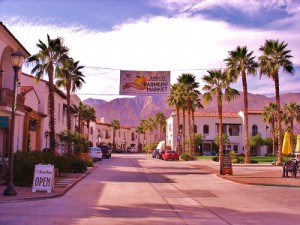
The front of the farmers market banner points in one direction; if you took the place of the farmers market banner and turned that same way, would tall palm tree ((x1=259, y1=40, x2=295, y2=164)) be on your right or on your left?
on your left

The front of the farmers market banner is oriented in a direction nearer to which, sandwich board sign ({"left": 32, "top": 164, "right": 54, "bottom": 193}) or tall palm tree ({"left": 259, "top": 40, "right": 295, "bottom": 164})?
the sandwich board sign

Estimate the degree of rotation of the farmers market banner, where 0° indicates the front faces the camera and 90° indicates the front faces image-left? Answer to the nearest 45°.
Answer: approximately 0°

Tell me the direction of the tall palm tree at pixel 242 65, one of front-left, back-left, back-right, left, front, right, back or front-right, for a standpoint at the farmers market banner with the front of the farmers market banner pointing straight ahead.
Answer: back-left

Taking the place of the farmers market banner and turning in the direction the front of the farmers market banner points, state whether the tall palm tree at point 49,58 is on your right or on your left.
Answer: on your right

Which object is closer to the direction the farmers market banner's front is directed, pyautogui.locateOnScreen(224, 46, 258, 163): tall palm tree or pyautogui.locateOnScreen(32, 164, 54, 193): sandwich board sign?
the sandwich board sign

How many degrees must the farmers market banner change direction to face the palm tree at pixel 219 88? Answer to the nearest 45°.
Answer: approximately 135° to its left
